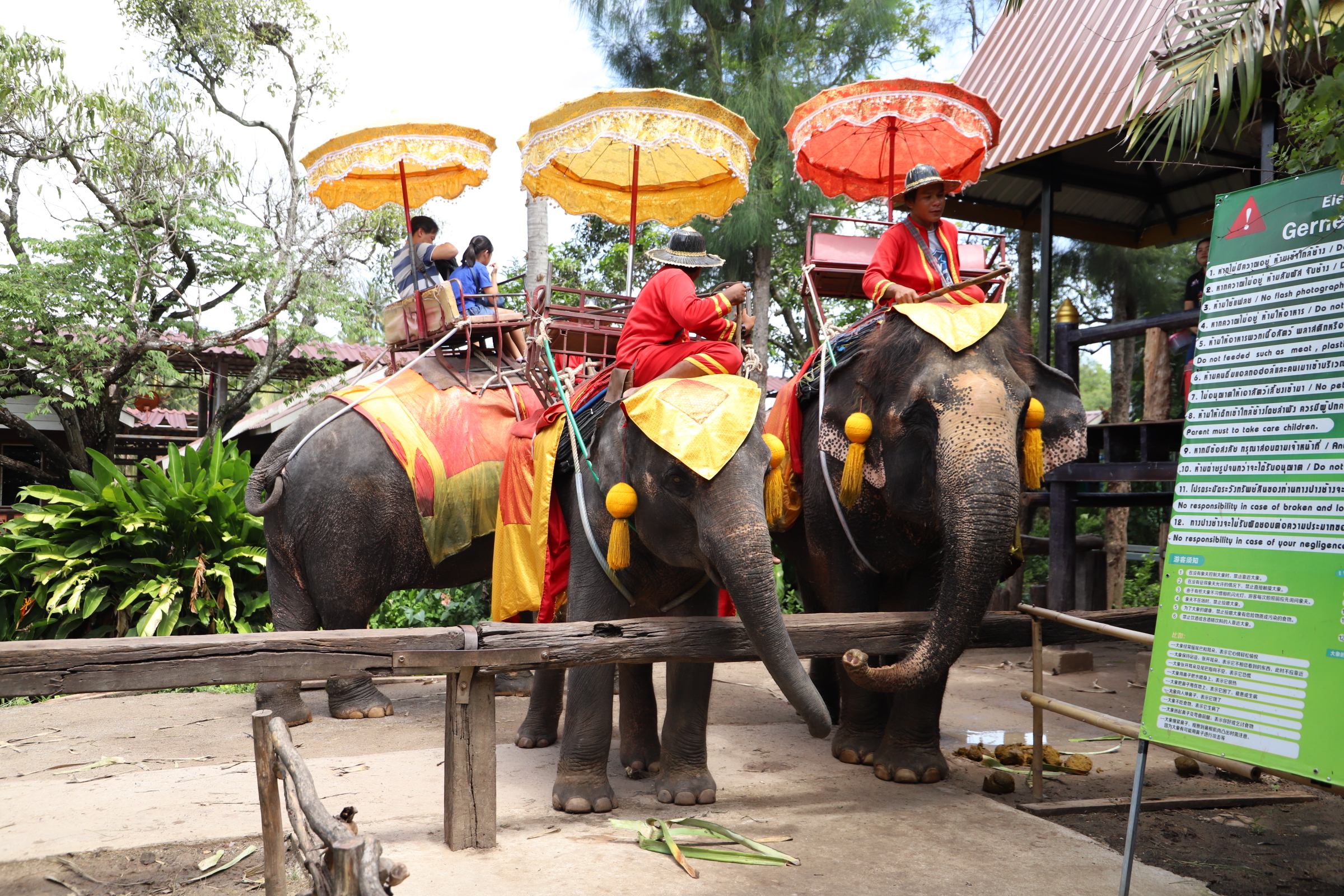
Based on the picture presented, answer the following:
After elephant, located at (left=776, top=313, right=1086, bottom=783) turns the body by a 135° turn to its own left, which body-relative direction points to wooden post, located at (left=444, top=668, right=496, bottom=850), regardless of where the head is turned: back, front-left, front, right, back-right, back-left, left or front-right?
back-left

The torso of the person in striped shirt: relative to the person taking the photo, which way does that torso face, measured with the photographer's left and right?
facing away from the viewer and to the right of the viewer

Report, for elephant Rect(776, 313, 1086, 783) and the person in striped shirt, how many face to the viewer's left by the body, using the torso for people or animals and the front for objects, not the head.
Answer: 0

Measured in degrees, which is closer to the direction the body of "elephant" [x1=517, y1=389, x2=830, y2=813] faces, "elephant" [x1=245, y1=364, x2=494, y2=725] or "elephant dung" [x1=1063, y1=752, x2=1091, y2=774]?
the elephant dung

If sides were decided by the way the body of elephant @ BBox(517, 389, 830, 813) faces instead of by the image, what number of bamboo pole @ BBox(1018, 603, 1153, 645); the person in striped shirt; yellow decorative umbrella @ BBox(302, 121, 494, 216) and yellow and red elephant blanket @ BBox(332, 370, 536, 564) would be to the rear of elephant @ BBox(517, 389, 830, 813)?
3

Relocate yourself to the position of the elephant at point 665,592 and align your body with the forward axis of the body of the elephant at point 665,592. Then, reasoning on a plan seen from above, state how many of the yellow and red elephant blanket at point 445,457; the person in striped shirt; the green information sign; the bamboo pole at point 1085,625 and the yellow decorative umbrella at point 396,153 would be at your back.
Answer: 3

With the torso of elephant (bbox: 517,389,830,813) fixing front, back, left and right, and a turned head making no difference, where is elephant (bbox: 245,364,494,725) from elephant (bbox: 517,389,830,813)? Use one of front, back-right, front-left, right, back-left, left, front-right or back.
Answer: back

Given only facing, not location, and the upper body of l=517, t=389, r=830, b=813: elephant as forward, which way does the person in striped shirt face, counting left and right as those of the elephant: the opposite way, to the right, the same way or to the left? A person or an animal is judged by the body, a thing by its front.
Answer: to the left

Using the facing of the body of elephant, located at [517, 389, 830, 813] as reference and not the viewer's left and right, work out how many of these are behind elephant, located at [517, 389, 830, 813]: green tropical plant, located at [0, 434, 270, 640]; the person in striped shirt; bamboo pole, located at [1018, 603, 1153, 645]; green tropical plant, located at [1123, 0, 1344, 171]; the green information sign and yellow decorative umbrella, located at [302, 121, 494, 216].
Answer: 3

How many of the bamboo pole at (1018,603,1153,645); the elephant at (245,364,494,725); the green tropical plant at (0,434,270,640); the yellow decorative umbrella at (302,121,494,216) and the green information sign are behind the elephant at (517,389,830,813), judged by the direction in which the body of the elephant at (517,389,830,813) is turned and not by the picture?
3

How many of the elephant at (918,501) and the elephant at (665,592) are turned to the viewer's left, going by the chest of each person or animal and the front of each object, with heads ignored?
0

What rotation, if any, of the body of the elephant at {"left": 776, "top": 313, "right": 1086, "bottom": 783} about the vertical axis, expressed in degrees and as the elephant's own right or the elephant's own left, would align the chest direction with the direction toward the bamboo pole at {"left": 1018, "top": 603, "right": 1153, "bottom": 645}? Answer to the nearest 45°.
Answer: approximately 45° to the elephant's own left

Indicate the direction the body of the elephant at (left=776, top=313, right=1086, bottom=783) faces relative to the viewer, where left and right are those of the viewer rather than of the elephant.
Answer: facing the viewer and to the right of the viewer
